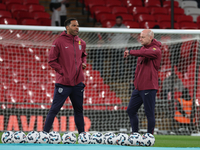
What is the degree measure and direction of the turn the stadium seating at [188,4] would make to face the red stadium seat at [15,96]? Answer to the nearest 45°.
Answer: approximately 45° to its right

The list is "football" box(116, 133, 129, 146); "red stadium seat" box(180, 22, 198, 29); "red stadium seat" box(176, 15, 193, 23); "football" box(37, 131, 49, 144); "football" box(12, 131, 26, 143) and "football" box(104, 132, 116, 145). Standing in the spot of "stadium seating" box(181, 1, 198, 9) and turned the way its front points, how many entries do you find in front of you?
6

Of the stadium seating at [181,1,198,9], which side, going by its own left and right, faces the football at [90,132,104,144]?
front

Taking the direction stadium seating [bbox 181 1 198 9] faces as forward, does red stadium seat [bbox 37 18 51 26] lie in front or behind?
in front

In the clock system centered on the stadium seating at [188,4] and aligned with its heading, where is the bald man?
The bald man is roughly at 12 o'clock from the stadium seating.

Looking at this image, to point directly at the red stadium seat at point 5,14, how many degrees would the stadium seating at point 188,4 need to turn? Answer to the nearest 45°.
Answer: approximately 45° to its right

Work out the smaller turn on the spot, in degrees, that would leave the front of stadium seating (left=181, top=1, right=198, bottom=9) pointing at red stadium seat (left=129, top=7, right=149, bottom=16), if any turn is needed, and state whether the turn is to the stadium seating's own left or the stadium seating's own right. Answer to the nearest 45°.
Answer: approximately 45° to the stadium seating's own right

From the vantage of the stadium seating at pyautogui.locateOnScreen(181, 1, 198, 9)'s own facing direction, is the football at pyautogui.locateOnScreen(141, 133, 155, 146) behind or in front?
in front

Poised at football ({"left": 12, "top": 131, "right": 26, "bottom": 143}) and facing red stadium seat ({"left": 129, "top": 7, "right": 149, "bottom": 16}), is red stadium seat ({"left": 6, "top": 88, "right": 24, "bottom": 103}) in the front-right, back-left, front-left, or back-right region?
front-left

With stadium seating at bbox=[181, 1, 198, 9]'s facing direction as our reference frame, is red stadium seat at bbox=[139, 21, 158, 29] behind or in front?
in front

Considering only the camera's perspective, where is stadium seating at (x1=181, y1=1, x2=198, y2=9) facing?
facing the viewer

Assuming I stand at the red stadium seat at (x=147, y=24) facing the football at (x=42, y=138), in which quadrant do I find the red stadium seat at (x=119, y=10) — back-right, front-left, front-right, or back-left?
back-right

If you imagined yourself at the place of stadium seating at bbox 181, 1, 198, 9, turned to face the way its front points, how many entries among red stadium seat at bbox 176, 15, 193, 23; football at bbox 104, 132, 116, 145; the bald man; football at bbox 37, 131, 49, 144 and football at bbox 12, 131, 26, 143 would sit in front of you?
5

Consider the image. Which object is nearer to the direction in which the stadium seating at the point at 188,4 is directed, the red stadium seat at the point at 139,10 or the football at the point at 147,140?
the football

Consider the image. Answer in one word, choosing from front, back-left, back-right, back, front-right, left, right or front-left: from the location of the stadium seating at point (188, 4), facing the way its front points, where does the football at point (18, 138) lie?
front

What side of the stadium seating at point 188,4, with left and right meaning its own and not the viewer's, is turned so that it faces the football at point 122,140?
front

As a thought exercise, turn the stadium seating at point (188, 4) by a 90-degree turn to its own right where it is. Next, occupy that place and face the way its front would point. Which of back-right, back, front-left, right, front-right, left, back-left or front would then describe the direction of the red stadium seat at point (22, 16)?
front-left

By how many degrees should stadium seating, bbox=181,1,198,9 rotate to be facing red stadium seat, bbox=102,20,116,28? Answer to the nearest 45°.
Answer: approximately 45° to its right
